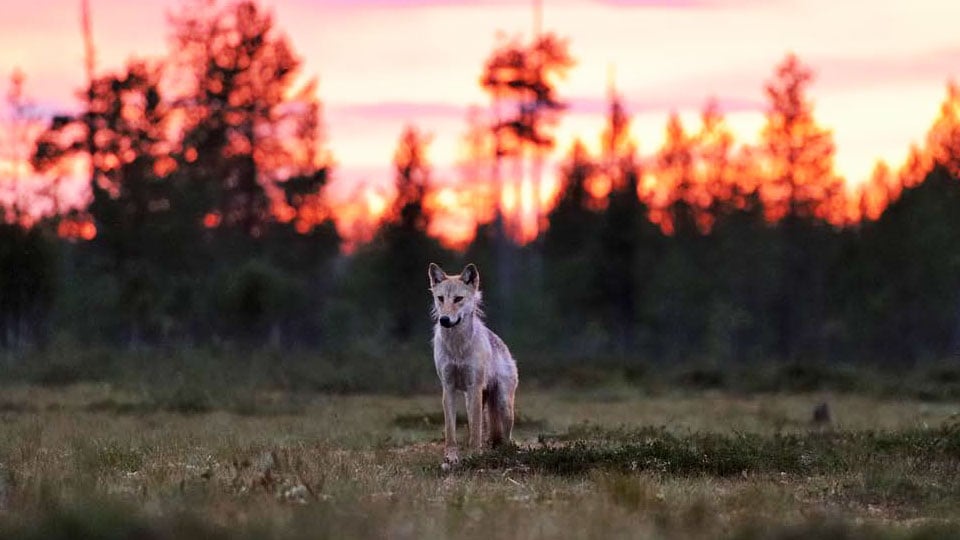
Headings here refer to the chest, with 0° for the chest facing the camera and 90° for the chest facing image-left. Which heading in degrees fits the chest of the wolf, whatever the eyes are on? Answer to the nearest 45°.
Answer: approximately 45°
